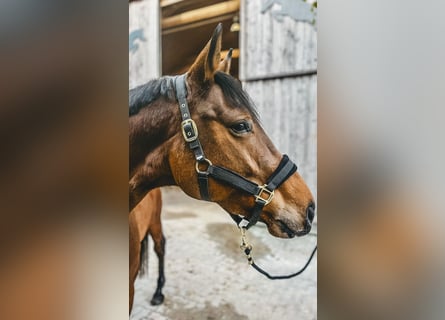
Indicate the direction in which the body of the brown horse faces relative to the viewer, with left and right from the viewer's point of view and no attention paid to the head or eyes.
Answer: facing to the right of the viewer
